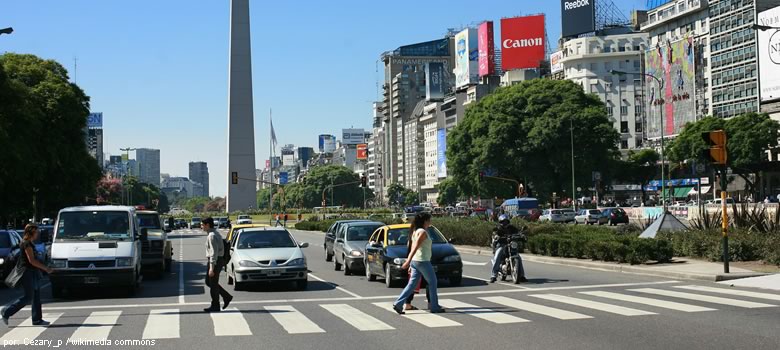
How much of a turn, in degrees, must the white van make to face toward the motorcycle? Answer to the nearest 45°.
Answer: approximately 90° to its left

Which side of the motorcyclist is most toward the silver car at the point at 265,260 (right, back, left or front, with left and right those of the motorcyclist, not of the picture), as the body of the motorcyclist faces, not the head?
right

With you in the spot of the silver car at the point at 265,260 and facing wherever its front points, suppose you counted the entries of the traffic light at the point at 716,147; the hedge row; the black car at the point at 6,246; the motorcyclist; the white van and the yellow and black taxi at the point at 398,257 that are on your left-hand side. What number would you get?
4

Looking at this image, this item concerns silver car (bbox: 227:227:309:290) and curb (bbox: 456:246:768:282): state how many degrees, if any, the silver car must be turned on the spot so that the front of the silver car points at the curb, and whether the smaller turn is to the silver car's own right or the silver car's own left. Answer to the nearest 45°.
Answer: approximately 90° to the silver car's own left

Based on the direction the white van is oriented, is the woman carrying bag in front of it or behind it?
in front

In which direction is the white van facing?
toward the camera

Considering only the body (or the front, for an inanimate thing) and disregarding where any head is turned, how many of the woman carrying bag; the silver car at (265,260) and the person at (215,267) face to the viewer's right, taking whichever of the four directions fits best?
1

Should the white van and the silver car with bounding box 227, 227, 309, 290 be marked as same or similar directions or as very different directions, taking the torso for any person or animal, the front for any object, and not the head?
same or similar directions

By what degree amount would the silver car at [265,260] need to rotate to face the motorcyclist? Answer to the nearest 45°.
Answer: approximately 90° to its left

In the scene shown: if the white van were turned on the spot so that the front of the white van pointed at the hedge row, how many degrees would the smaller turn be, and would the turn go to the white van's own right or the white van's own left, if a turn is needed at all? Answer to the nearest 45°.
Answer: approximately 90° to the white van's own left

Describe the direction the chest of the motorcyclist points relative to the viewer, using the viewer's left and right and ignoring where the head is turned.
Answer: facing the viewer
